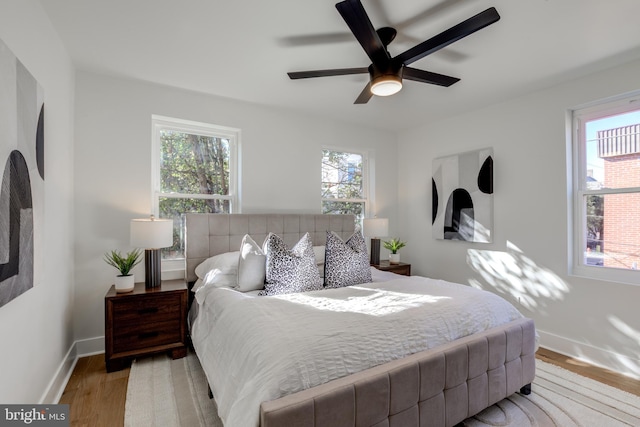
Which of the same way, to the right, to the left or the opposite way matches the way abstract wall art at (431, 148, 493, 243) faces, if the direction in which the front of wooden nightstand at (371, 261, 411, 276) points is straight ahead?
to the right

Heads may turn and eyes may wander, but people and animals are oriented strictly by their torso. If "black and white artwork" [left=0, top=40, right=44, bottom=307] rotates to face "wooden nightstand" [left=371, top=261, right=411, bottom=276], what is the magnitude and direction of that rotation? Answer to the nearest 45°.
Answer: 0° — it already faces it

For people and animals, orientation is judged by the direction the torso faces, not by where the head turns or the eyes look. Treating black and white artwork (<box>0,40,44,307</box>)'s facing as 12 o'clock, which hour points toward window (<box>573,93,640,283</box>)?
The window is roughly at 1 o'clock from the black and white artwork.

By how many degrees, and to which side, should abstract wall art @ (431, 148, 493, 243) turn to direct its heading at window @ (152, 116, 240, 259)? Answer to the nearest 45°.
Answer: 0° — it already faces it

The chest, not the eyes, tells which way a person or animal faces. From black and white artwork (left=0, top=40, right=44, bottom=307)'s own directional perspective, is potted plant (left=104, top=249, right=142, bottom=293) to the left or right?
on its left

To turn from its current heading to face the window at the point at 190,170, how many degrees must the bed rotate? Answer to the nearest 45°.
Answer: approximately 180°

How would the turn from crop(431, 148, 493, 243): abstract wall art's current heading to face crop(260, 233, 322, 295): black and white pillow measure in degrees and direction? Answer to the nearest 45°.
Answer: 0° — it already faces it

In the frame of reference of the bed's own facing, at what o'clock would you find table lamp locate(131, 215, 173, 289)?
The table lamp is roughly at 5 o'clock from the bed.

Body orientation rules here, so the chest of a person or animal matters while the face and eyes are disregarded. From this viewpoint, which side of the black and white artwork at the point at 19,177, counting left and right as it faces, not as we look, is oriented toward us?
right

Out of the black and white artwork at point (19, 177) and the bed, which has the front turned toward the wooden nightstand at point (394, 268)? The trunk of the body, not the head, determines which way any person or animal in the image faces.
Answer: the black and white artwork

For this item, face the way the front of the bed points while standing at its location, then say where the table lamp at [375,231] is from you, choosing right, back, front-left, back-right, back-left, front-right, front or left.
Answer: back-left

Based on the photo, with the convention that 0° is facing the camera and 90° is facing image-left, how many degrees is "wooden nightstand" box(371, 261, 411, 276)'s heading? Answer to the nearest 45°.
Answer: approximately 315°

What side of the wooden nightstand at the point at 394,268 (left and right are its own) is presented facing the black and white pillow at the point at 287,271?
right

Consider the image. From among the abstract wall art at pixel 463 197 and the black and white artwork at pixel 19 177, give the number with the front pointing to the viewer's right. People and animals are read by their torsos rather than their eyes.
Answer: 1

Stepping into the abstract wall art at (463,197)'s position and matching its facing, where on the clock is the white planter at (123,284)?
The white planter is roughly at 12 o'clock from the abstract wall art.

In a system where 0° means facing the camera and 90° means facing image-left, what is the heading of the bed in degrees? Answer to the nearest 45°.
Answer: approximately 315°
